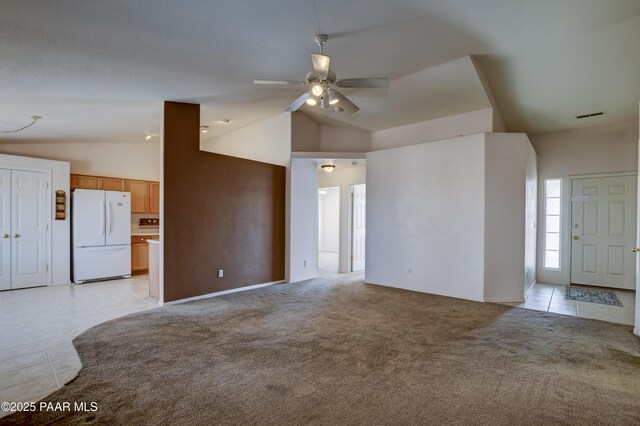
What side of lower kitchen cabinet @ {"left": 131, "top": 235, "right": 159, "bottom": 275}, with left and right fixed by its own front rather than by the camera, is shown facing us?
front

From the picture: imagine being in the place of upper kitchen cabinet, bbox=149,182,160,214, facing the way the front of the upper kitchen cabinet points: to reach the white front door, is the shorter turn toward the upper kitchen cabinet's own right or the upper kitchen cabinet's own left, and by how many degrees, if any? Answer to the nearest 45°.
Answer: approximately 45° to the upper kitchen cabinet's own left

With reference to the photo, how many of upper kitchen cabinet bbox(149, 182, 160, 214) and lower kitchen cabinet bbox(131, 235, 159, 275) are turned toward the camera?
2

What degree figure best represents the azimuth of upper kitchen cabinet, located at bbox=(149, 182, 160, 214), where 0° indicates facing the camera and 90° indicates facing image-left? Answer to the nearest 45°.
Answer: approximately 0°

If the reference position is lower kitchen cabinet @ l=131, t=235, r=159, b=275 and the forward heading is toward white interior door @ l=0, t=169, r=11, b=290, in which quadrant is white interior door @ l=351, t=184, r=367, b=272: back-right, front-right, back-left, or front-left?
back-left

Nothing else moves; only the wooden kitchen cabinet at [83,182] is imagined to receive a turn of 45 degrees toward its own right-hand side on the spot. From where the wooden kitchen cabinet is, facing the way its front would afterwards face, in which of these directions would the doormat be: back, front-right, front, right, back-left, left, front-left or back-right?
left

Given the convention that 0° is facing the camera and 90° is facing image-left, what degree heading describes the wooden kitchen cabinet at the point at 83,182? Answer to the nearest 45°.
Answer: approximately 0°

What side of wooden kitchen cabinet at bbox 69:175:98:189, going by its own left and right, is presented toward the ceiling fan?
front

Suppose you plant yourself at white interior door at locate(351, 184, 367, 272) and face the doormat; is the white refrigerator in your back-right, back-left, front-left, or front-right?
back-right
